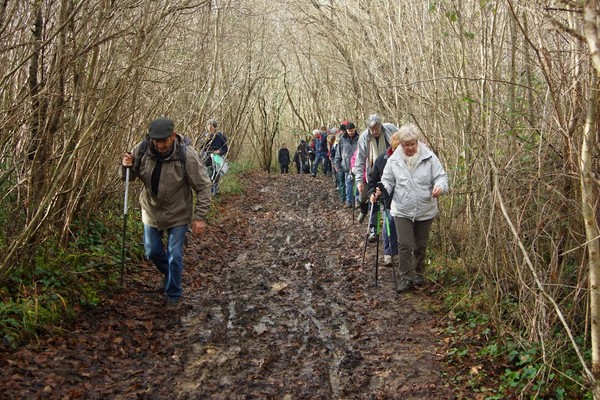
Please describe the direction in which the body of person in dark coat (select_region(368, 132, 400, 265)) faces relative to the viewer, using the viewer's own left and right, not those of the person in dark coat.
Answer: facing the viewer

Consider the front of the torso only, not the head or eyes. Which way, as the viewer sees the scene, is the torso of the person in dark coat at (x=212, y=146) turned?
toward the camera

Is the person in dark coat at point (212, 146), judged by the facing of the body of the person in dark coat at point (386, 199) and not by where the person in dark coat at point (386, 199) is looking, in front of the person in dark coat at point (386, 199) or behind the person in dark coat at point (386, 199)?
behind

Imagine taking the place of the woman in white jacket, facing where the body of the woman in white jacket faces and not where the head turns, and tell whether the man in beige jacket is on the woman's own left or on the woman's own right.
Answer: on the woman's own right

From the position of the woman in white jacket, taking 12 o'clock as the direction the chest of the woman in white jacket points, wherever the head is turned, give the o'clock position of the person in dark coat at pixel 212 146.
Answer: The person in dark coat is roughly at 5 o'clock from the woman in white jacket.

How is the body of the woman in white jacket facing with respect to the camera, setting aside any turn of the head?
toward the camera

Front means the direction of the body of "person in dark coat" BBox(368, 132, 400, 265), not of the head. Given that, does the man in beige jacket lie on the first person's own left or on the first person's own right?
on the first person's own right

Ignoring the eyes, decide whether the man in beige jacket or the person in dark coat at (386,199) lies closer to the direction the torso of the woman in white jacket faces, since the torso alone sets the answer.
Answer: the man in beige jacket

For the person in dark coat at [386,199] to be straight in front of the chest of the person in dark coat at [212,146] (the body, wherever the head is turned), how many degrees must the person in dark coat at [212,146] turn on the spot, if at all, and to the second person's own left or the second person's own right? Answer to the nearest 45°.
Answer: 0° — they already face them

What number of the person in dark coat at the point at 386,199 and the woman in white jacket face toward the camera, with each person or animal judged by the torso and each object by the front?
2

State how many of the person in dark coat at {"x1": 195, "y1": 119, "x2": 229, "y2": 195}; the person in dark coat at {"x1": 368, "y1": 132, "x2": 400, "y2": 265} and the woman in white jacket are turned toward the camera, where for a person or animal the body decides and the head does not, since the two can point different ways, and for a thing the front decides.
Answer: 3

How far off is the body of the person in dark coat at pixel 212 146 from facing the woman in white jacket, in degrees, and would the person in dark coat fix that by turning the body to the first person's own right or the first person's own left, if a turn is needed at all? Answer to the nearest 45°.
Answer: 0° — they already face them

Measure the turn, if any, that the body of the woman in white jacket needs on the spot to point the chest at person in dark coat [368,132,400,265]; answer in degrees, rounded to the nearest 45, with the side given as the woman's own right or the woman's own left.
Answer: approximately 180°
